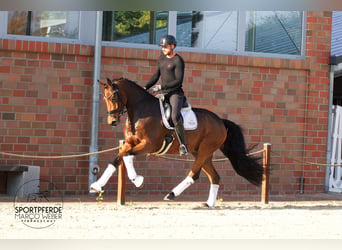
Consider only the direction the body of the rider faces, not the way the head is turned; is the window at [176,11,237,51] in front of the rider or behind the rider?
behind

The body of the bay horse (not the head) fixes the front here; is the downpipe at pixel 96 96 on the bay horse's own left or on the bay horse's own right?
on the bay horse's own right

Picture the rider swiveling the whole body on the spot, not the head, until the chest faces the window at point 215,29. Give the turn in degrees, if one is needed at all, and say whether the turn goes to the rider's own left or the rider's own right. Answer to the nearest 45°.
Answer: approximately 135° to the rider's own right

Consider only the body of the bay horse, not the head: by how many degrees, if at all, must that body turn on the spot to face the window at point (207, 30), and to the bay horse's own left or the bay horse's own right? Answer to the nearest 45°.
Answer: approximately 90° to the bay horse's own right

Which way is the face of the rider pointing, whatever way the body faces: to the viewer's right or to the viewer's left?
to the viewer's left

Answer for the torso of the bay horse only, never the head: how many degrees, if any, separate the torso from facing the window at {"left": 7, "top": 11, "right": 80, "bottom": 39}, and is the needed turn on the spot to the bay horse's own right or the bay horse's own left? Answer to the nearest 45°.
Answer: approximately 45° to the bay horse's own right

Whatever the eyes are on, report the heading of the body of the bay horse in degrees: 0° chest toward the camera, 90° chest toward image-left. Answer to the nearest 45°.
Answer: approximately 90°

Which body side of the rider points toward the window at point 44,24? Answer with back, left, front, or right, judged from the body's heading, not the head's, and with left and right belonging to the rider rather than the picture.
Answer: right

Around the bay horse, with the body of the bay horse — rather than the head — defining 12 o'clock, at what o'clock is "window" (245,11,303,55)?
The window is roughly at 4 o'clock from the bay horse.

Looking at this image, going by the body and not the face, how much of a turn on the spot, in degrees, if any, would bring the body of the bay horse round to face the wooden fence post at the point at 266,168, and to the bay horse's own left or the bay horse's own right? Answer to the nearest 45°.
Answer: approximately 135° to the bay horse's own right
